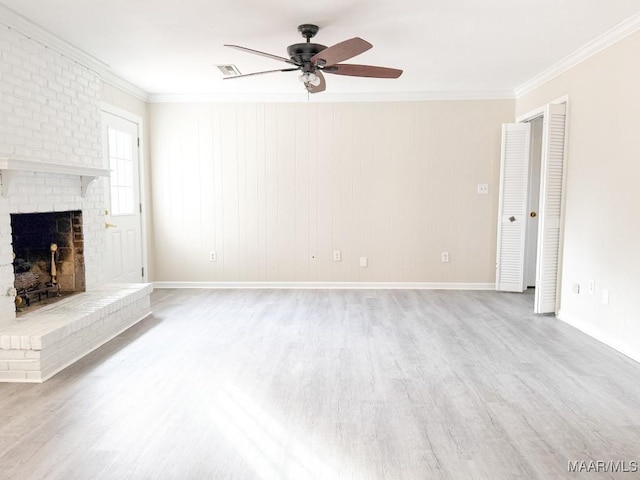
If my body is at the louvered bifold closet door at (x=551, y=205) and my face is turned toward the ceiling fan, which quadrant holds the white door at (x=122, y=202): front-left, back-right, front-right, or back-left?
front-right

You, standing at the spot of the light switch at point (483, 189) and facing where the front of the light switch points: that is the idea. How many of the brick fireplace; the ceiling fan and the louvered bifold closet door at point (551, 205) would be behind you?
0

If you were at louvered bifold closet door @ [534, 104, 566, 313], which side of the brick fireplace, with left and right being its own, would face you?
front

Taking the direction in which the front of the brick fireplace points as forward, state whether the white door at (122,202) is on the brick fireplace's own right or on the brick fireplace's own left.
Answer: on the brick fireplace's own left

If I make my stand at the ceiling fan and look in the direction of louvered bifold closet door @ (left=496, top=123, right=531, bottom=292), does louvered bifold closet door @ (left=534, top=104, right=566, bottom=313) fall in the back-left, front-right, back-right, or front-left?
front-right

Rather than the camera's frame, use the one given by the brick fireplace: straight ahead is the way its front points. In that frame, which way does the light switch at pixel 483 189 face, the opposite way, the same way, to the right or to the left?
to the right

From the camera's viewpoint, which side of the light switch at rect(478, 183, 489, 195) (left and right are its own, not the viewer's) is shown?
front

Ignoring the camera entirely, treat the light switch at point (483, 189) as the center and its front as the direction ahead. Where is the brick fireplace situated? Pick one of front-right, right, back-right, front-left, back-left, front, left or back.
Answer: front-right

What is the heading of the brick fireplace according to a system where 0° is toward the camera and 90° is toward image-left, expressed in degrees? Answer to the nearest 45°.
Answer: approximately 315°

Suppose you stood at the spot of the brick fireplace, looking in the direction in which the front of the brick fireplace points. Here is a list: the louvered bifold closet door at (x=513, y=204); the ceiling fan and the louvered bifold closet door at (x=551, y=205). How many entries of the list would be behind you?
0

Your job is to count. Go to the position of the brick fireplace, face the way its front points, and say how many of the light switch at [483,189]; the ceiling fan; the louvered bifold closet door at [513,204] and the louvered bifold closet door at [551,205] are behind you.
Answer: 0

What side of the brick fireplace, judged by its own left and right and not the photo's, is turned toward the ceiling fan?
front

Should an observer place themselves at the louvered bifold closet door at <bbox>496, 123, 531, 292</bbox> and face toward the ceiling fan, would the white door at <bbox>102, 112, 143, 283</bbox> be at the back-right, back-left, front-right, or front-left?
front-right

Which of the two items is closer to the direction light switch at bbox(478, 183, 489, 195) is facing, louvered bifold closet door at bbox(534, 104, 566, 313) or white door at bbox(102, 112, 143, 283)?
the louvered bifold closet door
